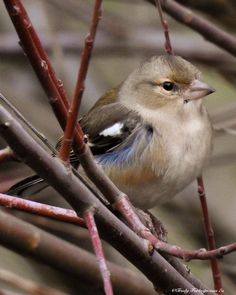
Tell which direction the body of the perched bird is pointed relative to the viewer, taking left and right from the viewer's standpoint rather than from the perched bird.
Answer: facing the viewer and to the right of the viewer

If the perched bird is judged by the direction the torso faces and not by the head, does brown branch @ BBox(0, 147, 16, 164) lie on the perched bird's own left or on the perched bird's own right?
on the perched bird's own right

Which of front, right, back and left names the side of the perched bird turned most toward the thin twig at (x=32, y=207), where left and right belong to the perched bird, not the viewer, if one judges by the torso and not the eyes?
right
